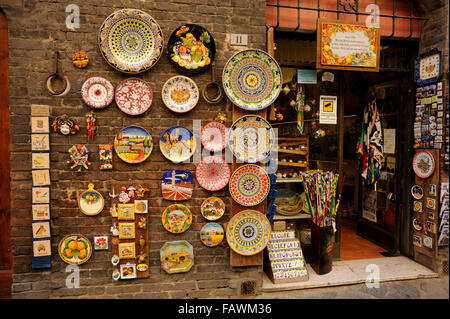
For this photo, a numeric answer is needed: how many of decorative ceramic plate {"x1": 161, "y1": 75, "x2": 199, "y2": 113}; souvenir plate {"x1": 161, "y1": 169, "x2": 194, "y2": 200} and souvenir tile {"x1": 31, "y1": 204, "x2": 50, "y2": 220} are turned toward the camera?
3

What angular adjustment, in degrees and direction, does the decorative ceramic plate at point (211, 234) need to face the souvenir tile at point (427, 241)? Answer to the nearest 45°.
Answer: approximately 90° to its left

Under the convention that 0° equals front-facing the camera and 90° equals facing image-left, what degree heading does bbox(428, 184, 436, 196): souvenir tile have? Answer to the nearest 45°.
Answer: approximately 0°

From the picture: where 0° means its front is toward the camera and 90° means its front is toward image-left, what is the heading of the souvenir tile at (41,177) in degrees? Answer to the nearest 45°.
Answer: approximately 0°

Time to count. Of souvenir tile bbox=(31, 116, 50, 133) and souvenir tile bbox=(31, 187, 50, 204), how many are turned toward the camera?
2

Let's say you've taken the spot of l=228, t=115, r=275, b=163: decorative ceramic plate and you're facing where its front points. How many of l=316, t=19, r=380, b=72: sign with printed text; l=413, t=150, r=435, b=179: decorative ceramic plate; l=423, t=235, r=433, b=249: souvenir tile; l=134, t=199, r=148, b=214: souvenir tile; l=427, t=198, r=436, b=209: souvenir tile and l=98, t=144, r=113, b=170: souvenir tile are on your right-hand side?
2

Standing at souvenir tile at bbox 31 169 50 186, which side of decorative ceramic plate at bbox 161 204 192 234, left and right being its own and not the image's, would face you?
right

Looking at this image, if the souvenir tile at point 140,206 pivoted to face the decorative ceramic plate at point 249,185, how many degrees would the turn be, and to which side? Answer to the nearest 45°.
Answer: approximately 90° to its left
